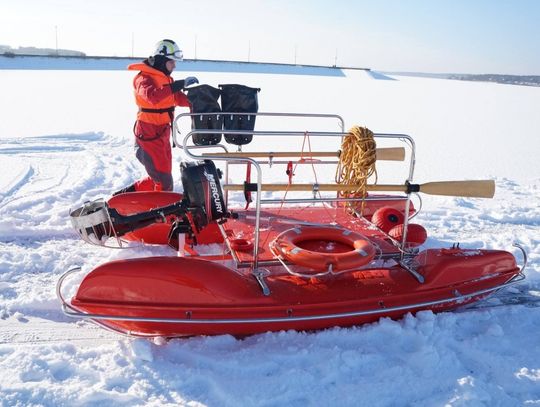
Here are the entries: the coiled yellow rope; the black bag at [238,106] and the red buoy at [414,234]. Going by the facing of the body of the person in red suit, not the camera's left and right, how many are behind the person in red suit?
0

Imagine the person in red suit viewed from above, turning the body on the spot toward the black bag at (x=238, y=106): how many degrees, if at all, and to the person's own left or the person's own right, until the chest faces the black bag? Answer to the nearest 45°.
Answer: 0° — they already face it

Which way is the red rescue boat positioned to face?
to the viewer's right

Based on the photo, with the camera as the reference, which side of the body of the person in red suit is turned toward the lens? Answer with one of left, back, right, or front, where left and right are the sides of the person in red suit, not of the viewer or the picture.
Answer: right

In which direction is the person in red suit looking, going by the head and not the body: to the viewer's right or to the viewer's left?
to the viewer's right

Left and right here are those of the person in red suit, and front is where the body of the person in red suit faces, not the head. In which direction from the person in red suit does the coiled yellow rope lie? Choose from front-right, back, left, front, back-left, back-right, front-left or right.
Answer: front-right
